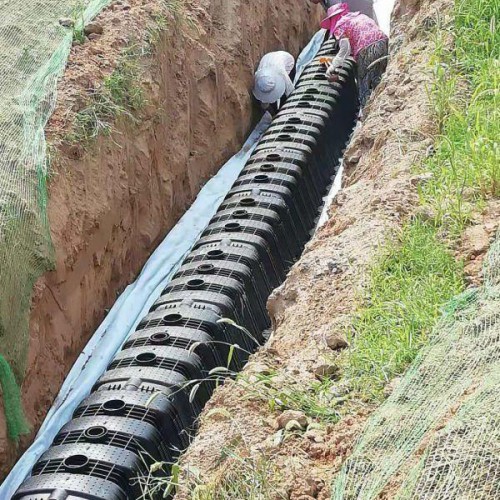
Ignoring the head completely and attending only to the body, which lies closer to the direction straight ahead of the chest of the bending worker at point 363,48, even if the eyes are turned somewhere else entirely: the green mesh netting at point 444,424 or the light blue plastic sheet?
the light blue plastic sheet

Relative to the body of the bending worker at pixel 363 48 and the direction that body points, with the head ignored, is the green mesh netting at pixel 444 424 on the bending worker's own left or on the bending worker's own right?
on the bending worker's own left

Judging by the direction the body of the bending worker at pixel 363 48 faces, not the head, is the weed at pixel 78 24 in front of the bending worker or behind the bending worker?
in front

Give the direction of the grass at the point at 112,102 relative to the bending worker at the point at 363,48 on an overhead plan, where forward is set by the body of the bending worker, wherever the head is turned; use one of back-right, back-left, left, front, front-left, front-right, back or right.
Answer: front-left

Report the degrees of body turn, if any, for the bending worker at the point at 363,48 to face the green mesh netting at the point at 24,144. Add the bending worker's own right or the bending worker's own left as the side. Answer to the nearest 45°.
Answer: approximately 45° to the bending worker's own left

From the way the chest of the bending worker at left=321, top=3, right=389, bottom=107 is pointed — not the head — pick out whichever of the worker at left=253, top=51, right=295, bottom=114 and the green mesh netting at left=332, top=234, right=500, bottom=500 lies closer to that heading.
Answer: the worker

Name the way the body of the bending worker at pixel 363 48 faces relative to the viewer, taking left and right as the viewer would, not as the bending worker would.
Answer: facing to the left of the viewer

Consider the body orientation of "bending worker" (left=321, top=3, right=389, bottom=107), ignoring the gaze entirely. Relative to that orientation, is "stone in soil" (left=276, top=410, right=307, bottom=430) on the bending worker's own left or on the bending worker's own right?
on the bending worker's own left
